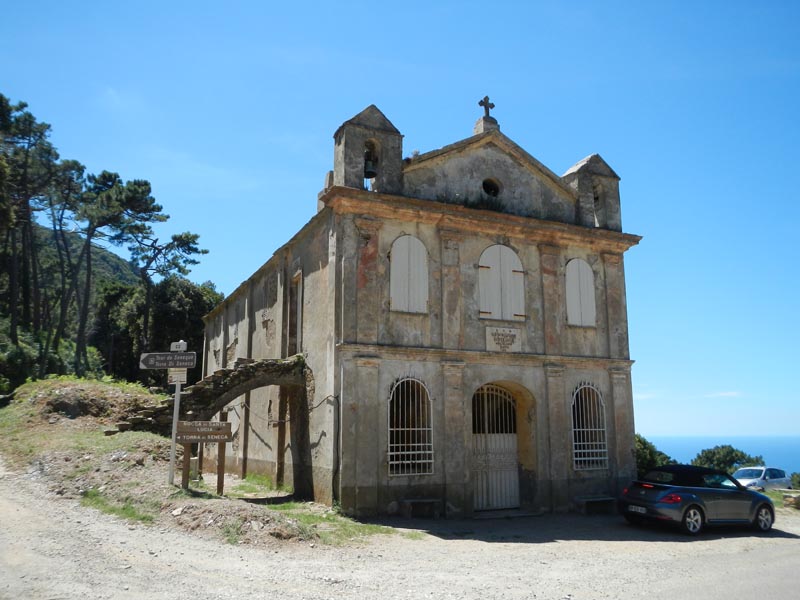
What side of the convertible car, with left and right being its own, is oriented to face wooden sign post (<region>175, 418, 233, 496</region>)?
back

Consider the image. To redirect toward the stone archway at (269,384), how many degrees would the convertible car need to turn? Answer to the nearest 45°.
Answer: approximately 135° to its left

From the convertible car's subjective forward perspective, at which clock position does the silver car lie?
The silver car is roughly at 11 o'clock from the convertible car.

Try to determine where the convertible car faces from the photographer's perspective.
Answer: facing away from the viewer and to the right of the viewer

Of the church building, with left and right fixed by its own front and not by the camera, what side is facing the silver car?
left

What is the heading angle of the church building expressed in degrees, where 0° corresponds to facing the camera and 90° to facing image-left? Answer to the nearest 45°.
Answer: approximately 315°

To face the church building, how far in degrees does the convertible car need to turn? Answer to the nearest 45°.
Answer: approximately 135° to its left

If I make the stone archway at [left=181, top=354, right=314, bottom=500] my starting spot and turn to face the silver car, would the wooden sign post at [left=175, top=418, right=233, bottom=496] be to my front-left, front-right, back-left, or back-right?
back-right

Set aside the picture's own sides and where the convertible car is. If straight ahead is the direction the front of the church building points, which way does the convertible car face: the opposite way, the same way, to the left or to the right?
to the left

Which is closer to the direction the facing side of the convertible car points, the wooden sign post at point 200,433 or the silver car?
the silver car
